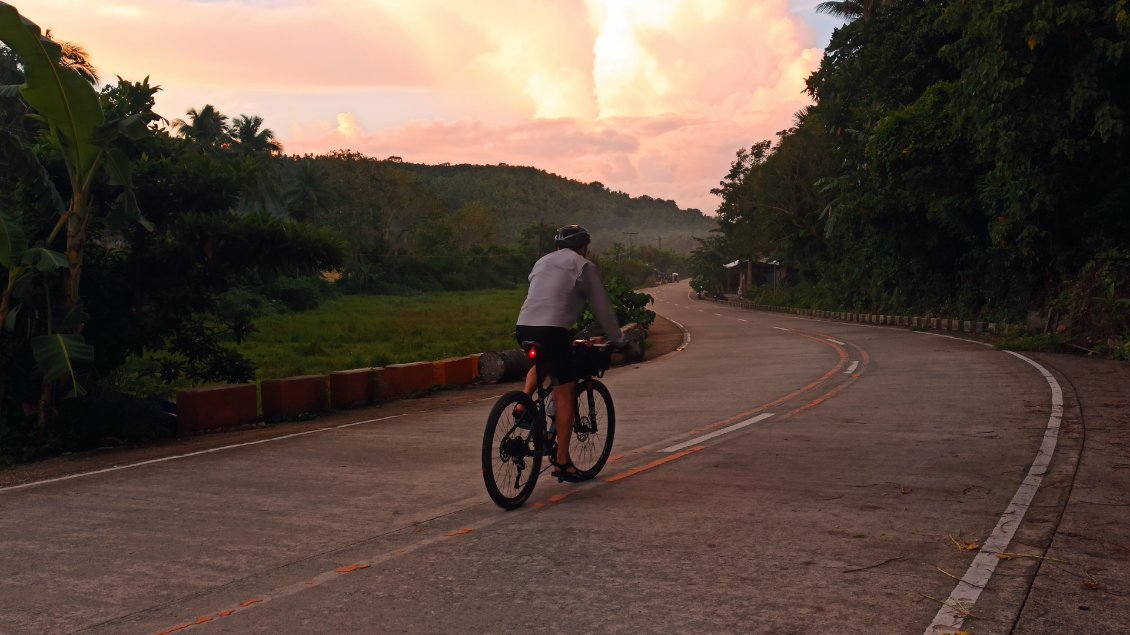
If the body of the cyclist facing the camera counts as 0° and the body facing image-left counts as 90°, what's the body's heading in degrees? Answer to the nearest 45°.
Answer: approximately 225°

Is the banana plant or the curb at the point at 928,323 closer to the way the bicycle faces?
the curb

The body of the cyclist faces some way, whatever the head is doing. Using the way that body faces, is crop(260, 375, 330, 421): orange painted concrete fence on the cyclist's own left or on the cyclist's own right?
on the cyclist's own left

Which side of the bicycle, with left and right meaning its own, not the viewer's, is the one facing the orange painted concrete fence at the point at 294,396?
left

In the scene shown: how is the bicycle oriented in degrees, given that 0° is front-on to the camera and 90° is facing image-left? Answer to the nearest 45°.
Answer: approximately 225°

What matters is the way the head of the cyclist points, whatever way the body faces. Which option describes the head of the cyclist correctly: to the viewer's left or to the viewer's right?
to the viewer's right

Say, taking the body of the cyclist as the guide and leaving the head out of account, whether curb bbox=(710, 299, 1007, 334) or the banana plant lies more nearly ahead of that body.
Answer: the curb

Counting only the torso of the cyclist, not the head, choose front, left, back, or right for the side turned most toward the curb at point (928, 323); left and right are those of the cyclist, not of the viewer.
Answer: front

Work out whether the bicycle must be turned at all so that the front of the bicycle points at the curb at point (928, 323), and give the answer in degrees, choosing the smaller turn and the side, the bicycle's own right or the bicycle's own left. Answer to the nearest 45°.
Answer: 0° — it already faces it

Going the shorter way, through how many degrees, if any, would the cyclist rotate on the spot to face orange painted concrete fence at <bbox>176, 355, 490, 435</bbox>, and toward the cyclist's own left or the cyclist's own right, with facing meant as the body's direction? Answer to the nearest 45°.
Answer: approximately 90° to the cyclist's own left

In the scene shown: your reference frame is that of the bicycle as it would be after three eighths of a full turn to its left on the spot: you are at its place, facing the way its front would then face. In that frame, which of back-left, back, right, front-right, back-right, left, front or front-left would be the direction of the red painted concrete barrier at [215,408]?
front-right

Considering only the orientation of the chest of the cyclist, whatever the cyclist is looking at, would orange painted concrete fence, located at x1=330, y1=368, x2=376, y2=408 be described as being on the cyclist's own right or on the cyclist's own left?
on the cyclist's own left

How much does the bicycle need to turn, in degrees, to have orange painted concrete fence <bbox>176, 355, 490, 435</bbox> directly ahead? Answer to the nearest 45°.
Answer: approximately 90° to its left

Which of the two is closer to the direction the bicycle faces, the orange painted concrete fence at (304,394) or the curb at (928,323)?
the curb

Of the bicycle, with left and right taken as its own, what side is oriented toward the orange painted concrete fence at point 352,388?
left

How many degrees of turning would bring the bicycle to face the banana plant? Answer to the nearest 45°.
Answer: approximately 90° to its left
